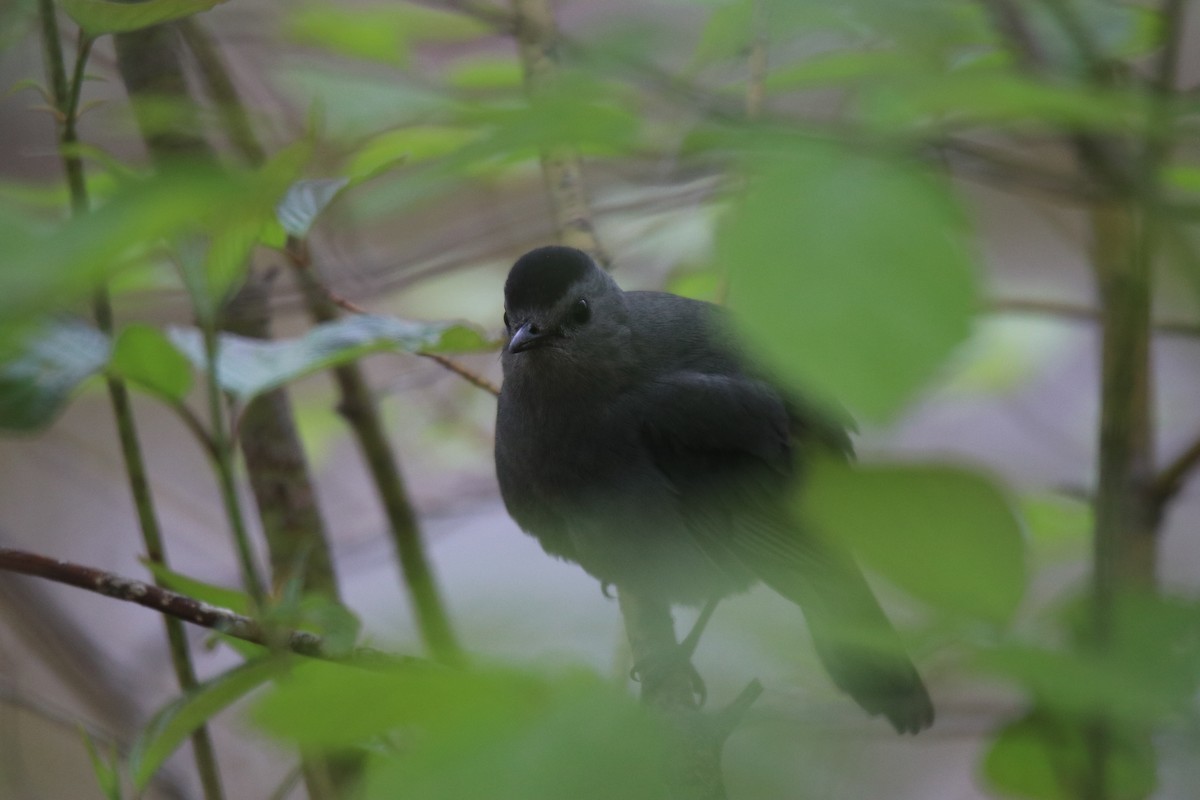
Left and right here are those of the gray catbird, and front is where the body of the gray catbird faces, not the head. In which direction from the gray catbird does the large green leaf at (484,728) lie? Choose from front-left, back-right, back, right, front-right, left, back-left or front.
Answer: front-left

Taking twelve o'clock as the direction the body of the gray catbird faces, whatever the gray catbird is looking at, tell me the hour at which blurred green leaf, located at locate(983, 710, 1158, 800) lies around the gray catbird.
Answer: The blurred green leaf is roughly at 10 o'clock from the gray catbird.

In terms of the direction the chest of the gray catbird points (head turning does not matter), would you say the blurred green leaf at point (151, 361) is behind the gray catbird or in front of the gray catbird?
in front

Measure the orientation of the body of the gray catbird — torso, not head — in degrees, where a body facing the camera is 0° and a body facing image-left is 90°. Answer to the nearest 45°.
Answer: approximately 45°
